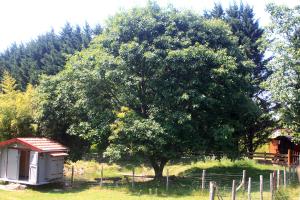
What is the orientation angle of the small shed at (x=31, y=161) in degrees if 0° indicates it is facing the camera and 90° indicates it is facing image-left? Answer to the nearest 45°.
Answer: approximately 45°

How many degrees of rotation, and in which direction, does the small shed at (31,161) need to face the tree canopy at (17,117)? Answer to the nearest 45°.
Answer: approximately 135° to its right

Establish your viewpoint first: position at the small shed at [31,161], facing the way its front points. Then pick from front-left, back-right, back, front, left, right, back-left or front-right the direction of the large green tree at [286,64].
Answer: back-left

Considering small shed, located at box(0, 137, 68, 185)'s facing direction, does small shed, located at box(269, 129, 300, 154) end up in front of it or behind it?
behind

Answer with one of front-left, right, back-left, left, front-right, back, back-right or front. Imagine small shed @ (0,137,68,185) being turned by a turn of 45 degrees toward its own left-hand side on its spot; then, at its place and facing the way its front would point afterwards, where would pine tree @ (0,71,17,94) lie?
back

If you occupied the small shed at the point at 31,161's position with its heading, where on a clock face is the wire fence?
The wire fence is roughly at 8 o'clock from the small shed.

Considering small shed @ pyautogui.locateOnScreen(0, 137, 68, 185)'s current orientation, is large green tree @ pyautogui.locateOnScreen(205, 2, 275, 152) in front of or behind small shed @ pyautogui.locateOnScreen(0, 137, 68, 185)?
behind
